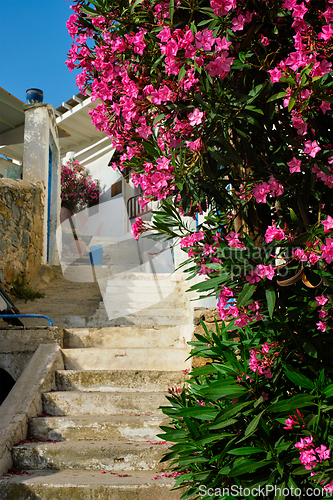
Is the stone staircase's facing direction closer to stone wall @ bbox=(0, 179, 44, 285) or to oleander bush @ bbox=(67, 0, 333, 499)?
the oleander bush

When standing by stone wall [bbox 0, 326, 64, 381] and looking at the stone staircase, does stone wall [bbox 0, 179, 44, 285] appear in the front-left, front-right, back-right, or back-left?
back-left

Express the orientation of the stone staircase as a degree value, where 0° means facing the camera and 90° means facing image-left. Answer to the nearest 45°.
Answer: approximately 0°

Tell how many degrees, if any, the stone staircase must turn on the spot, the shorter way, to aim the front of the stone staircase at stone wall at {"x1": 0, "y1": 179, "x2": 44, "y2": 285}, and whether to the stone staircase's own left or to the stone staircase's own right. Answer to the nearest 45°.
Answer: approximately 180°

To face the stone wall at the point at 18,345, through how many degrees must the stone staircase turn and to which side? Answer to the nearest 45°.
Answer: approximately 135° to its right
